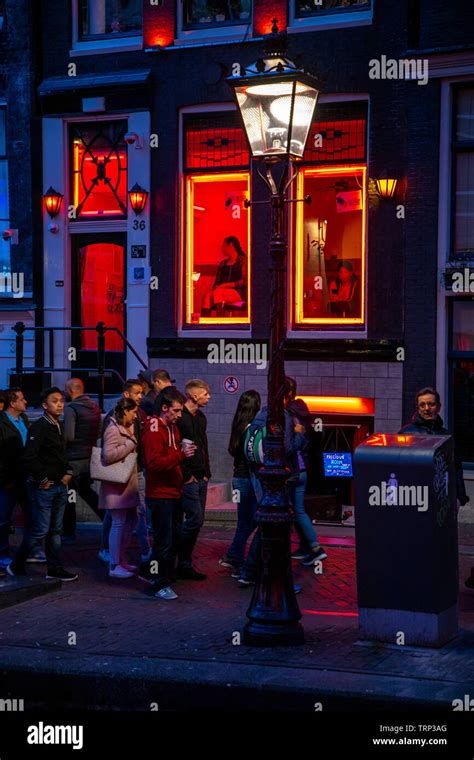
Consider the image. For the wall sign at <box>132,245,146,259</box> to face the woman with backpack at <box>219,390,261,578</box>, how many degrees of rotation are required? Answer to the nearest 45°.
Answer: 0° — it already faces them

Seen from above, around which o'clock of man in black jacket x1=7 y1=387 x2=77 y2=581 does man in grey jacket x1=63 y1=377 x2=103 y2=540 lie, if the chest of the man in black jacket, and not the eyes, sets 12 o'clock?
The man in grey jacket is roughly at 8 o'clock from the man in black jacket.

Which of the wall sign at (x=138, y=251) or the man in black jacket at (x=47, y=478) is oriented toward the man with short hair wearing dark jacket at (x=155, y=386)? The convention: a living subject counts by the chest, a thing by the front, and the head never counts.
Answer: the wall sign

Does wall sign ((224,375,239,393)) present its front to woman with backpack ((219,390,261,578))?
yes

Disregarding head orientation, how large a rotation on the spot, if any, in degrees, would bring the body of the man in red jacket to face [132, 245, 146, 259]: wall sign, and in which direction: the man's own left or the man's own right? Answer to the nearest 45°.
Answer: approximately 135° to the man's own left

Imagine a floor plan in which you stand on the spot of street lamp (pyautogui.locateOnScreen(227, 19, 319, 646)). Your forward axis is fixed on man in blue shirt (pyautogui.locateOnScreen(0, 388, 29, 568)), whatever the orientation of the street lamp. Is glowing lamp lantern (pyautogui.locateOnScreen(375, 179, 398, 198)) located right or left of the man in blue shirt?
right

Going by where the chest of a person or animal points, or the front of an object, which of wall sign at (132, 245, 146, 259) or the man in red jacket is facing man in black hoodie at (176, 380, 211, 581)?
the wall sign
